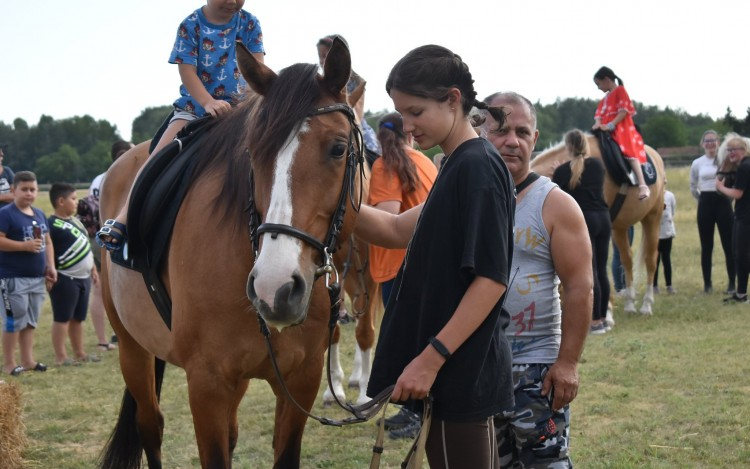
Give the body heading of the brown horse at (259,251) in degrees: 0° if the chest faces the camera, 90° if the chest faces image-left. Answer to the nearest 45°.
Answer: approximately 315°

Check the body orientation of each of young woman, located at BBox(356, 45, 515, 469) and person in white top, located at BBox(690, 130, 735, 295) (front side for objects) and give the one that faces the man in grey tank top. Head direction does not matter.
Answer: the person in white top

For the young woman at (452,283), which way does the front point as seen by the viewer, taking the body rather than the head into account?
to the viewer's left

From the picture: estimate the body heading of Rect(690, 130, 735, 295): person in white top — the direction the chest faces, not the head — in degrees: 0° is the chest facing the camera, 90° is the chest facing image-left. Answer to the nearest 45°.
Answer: approximately 0°

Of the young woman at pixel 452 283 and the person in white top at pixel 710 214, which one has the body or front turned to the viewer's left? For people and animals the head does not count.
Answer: the young woman

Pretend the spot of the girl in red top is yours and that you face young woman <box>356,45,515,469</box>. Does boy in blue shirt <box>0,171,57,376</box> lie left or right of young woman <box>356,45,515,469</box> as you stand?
right
